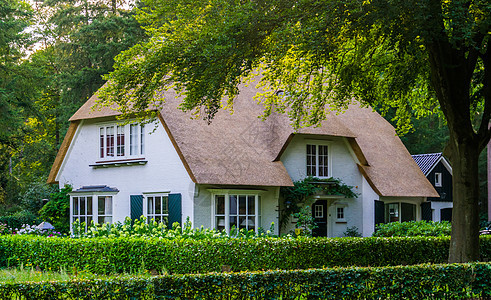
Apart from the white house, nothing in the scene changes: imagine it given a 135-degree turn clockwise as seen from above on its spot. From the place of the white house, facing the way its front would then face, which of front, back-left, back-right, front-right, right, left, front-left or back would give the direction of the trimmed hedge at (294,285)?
back-left

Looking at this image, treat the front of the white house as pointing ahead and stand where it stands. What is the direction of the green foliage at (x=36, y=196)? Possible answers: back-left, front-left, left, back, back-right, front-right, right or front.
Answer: back-right

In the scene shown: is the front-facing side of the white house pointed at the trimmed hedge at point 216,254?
yes

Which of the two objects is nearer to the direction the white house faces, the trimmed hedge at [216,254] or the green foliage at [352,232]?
the trimmed hedge

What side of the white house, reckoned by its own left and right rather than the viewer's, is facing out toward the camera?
front

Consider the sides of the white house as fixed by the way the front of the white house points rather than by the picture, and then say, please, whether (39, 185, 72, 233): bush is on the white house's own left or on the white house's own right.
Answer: on the white house's own right

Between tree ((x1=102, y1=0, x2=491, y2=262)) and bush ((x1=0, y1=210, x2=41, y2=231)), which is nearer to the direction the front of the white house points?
the tree

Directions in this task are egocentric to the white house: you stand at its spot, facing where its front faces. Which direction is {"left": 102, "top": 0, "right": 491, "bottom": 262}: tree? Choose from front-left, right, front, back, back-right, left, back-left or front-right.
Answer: front

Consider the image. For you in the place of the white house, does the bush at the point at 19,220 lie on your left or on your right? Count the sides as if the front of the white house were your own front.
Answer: on your right
